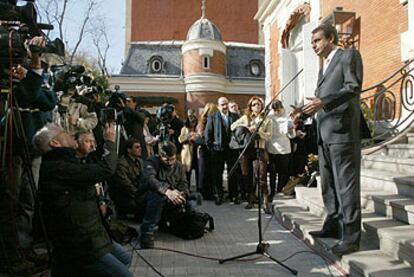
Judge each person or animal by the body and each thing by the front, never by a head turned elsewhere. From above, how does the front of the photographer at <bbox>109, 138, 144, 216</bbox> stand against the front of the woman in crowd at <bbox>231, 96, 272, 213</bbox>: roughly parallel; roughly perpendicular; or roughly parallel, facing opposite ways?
roughly perpendicular

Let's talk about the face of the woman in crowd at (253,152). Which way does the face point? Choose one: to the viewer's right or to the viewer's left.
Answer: to the viewer's right

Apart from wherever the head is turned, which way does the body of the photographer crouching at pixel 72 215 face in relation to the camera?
to the viewer's right

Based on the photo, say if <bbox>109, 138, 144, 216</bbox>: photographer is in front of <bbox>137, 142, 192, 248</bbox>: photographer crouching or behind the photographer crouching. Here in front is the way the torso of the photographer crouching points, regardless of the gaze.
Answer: behind

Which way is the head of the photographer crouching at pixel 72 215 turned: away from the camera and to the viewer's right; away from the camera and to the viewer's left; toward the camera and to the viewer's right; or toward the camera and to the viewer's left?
away from the camera and to the viewer's right

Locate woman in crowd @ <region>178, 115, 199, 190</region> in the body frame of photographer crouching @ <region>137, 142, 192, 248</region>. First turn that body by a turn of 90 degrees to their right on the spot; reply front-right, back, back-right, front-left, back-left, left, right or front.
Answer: back-right

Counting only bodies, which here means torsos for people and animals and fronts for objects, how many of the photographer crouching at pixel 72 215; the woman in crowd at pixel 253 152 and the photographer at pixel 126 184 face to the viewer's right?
2

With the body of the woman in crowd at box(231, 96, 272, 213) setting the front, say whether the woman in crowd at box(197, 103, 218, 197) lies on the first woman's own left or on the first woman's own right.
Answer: on the first woman's own right

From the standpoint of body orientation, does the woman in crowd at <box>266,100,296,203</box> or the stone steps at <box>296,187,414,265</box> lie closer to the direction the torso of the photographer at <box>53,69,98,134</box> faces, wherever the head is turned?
the stone steps

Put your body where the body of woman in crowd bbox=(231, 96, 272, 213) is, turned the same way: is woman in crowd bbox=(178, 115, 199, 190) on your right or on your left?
on your right

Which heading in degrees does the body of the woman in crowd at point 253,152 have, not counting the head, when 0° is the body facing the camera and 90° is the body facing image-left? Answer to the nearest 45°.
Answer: approximately 0°
